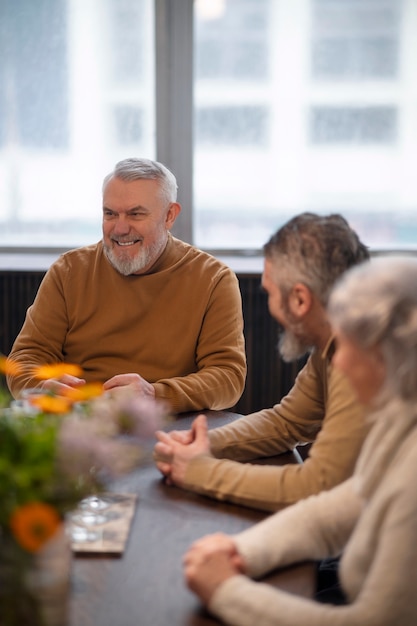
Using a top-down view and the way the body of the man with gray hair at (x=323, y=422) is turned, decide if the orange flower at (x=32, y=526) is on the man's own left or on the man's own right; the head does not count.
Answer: on the man's own left

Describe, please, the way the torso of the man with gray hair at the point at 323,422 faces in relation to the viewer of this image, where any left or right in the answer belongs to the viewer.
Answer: facing to the left of the viewer

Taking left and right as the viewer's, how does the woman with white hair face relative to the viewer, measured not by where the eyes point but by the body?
facing to the left of the viewer

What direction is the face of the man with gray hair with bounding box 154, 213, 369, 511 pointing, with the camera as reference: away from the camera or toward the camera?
away from the camera

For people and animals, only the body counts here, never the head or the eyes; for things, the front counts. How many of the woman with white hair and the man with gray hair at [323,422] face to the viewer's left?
2
